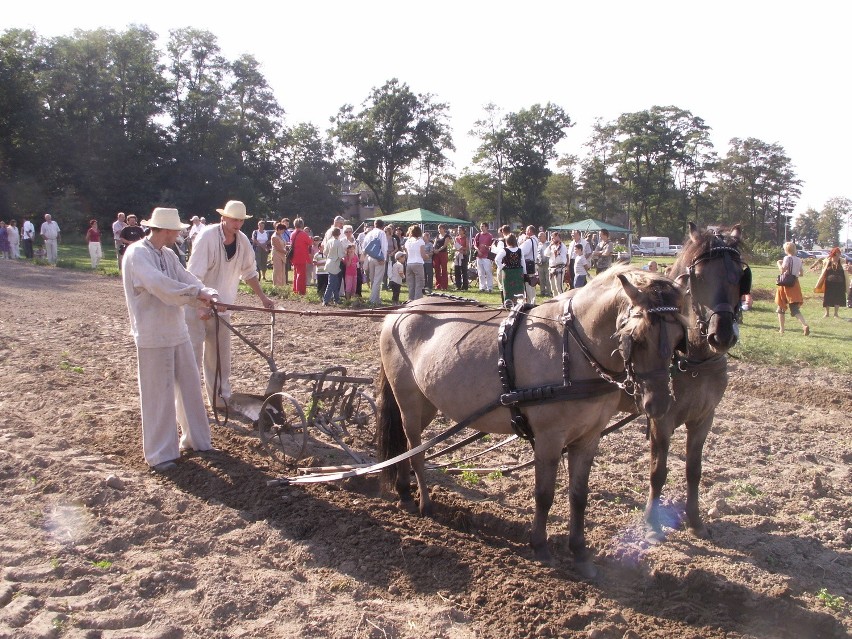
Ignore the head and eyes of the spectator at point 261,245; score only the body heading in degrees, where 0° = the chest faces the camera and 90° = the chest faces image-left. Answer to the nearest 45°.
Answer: approximately 0°

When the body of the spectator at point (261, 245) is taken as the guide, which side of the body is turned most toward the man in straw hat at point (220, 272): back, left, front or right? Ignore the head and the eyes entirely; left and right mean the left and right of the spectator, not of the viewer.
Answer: front

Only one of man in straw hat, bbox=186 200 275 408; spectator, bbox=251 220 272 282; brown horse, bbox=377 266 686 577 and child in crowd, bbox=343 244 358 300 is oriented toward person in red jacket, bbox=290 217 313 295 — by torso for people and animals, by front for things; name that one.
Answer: the spectator

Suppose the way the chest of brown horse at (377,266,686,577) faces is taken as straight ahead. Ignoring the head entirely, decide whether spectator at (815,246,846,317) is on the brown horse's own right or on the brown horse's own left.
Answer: on the brown horse's own left

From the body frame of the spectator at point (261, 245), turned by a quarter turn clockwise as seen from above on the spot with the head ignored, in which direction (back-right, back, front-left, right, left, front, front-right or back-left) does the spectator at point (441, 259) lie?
back-left

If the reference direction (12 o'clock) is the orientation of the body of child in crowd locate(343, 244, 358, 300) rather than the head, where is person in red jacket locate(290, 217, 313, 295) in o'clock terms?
The person in red jacket is roughly at 4 o'clock from the child in crowd.

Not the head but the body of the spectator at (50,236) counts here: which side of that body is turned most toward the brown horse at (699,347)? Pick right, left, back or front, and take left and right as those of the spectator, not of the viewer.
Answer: front

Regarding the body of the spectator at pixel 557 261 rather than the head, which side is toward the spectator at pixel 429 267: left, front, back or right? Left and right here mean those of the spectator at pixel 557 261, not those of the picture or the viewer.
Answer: right

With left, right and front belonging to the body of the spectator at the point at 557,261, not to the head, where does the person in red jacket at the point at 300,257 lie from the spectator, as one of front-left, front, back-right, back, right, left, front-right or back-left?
front-right

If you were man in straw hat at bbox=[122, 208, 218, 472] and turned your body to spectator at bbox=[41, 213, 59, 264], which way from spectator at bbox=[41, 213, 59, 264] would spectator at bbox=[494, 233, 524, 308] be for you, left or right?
right
